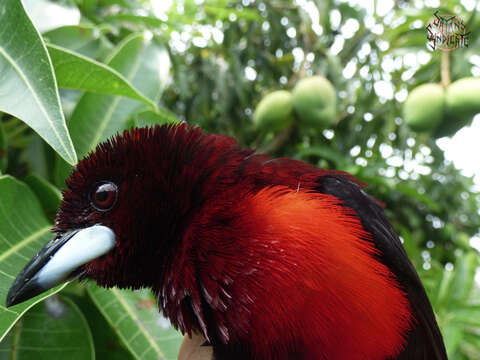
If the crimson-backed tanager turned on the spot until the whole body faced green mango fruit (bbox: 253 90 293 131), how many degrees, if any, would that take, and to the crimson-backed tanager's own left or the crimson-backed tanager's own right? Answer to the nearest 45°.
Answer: approximately 90° to the crimson-backed tanager's own right

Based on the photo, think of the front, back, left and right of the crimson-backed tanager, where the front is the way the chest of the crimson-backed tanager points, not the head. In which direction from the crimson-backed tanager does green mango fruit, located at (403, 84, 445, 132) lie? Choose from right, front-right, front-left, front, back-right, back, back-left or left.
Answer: back-right

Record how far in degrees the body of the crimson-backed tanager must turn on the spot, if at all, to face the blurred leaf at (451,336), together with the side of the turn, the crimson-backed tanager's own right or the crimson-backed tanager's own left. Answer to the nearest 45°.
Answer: approximately 135° to the crimson-backed tanager's own right

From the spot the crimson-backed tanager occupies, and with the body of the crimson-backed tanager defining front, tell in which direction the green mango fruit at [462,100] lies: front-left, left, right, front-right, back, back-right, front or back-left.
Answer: back-right

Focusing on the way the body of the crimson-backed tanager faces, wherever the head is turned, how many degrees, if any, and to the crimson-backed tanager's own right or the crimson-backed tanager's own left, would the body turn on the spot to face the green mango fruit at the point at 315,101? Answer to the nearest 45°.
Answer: approximately 135° to the crimson-backed tanager's own right

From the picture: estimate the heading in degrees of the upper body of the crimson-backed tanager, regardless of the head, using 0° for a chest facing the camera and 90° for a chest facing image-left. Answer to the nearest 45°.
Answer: approximately 90°

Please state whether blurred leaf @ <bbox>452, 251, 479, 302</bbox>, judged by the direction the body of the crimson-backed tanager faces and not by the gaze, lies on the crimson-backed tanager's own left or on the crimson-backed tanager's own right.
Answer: on the crimson-backed tanager's own right
